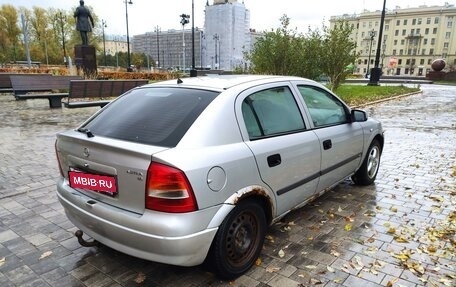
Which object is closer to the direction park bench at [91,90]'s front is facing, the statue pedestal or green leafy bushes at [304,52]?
the green leafy bushes

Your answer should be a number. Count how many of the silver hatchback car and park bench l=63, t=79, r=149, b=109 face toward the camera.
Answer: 1

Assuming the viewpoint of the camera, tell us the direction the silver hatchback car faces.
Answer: facing away from the viewer and to the right of the viewer

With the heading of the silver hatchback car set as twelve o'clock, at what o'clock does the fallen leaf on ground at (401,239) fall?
The fallen leaf on ground is roughly at 3 o'clock from the silver hatchback car.

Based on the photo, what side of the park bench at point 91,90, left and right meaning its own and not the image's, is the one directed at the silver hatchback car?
front

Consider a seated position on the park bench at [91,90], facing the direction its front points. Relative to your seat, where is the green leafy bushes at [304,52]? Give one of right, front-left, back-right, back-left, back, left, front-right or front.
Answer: left

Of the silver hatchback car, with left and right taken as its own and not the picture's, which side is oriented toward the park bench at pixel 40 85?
left

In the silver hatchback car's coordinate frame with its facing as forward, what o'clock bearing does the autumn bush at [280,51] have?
The autumn bush is roughly at 11 o'clock from the silver hatchback car.

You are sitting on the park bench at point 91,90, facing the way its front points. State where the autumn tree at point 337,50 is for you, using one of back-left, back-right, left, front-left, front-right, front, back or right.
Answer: left

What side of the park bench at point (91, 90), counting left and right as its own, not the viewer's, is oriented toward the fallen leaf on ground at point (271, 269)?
front

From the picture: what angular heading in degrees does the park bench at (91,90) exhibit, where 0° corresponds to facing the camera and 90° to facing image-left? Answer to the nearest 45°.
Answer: approximately 0°

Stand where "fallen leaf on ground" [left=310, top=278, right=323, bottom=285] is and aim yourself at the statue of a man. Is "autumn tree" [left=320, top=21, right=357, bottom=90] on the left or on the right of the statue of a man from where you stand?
right
